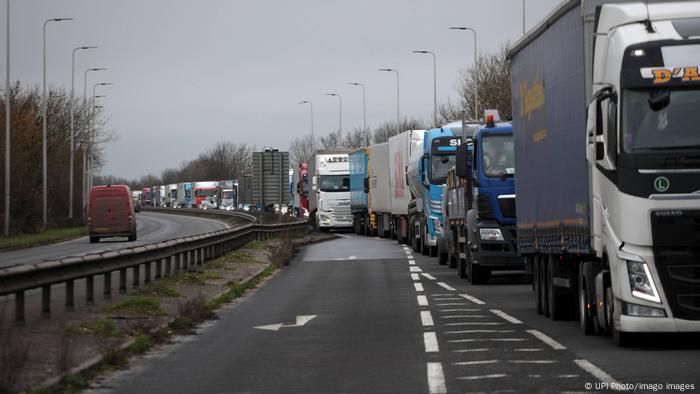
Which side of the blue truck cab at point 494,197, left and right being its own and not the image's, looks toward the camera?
front

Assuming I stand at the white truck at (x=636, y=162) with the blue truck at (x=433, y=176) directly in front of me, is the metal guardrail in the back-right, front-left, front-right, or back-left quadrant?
front-left

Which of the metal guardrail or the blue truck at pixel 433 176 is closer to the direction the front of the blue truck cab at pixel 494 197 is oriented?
the metal guardrail

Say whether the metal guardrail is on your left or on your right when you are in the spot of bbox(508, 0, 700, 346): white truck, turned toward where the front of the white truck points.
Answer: on your right

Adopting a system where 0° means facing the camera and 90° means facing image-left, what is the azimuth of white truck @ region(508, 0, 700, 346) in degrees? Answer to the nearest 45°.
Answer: approximately 0°

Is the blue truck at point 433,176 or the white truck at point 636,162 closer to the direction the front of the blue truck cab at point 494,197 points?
the white truck

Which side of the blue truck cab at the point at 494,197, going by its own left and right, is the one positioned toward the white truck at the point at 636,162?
front

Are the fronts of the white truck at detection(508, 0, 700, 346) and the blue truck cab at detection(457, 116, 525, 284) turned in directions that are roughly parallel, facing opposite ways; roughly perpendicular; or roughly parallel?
roughly parallel

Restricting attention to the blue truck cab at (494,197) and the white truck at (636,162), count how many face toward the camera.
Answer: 2

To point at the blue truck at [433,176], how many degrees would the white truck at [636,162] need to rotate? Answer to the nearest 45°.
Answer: approximately 180°

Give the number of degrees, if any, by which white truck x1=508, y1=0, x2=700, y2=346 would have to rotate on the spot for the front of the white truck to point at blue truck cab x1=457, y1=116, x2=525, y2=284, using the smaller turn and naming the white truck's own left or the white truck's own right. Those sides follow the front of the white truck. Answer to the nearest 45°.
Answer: approximately 180°

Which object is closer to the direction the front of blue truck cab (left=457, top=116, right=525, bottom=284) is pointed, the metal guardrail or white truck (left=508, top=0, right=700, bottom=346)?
the white truck
